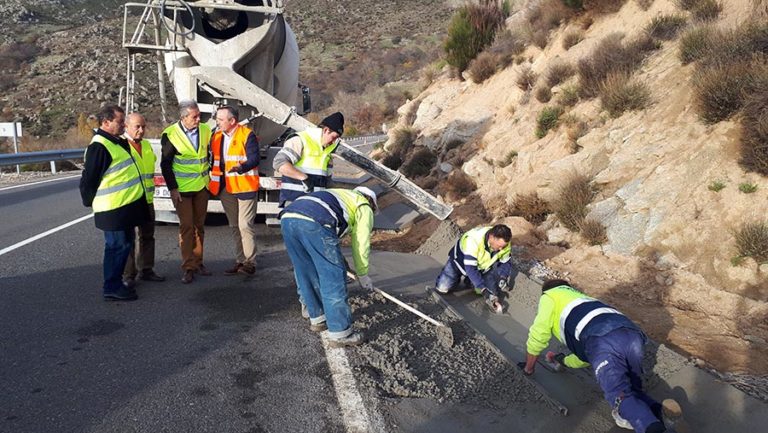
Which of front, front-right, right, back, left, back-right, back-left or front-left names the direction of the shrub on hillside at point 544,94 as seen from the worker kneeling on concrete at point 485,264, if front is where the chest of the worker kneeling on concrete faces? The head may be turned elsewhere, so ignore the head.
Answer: back-left

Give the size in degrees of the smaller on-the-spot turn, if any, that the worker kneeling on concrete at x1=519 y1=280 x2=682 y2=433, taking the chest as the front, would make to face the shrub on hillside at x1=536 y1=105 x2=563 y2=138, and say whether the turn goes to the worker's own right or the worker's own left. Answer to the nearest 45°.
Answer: approximately 45° to the worker's own right

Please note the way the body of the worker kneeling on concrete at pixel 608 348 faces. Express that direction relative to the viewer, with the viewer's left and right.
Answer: facing away from the viewer and to the left of the viewer

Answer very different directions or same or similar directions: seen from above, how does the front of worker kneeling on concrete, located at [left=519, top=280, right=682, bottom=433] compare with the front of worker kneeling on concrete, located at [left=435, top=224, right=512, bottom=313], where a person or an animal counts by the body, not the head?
very different directions

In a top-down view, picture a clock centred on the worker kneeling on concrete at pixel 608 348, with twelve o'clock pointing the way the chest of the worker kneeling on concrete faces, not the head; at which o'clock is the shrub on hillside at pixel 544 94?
The shrub on hillside is roughly at 1 o'clock from the worker kneeling on concrete.

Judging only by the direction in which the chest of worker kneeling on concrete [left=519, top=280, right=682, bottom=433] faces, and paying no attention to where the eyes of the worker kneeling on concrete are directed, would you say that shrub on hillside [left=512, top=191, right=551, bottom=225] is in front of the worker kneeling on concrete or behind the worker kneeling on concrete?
in front

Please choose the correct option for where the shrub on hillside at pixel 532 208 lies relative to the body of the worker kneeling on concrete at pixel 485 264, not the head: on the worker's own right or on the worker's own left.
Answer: on the worker's own left

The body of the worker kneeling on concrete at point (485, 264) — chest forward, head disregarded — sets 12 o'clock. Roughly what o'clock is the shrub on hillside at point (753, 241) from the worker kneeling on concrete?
The shrub on hillside is roughly at 10 o'clock from the worker kneeling on concrete.

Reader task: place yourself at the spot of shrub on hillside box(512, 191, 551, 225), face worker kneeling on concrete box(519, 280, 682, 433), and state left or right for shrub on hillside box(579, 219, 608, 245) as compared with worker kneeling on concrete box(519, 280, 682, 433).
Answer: left

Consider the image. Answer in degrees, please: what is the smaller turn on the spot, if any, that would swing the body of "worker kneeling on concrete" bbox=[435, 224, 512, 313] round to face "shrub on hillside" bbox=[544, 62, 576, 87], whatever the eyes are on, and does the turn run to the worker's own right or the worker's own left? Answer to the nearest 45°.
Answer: approximately 135° to the worker's own left

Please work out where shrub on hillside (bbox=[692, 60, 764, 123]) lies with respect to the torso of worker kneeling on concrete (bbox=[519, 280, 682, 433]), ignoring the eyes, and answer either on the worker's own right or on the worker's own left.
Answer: on the worker's own right

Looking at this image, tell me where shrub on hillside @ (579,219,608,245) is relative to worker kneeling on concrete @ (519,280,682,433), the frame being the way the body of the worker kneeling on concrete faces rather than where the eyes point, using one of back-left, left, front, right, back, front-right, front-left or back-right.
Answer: front-right

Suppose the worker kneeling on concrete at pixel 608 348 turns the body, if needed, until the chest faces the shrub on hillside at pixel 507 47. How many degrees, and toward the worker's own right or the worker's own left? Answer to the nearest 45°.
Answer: approximately 45° to the worker's own right
